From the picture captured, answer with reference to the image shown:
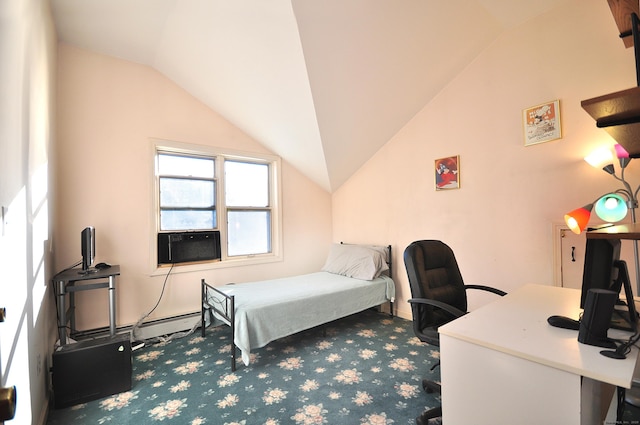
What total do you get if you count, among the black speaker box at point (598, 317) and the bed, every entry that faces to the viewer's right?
0

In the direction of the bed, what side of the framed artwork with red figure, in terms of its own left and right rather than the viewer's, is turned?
front

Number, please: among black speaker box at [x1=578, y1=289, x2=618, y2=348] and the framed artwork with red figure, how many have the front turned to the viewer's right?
0

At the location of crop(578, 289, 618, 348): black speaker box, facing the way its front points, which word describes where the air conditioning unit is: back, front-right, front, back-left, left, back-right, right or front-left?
front-right

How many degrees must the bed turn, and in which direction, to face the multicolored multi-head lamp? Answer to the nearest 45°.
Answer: approximately 90° to its left

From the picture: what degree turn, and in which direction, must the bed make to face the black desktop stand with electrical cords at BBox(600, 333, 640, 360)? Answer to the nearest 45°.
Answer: approximately 90° to its left

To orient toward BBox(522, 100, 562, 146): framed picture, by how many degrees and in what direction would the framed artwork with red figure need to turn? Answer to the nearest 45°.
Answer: approximately 90° to its left

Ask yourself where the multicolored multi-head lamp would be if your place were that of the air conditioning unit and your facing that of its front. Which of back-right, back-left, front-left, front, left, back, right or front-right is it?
front-left

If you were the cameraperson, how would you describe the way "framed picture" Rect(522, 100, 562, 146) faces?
facing the viewer and to the left of the viewer
